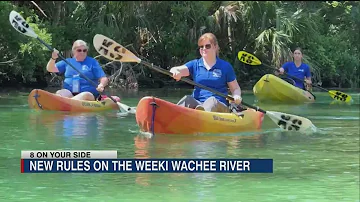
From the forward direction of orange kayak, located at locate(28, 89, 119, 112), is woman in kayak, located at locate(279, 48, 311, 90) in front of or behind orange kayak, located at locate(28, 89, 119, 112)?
behind

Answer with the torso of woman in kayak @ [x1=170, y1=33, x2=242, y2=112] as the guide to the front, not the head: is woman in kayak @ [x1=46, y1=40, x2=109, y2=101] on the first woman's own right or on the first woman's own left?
on the first woman's own right

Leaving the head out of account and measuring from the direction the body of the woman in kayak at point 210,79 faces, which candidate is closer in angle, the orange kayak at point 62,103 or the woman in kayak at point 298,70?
the orange kayak

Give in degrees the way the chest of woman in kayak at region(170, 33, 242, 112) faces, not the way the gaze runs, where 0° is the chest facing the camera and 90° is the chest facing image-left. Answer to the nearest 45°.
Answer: approximately 45°

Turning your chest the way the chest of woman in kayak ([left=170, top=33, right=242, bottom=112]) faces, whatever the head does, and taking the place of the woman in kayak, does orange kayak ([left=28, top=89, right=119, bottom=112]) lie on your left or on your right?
on your right

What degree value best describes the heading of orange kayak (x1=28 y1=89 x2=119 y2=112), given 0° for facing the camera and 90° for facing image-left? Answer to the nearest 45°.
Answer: approximately 45°
